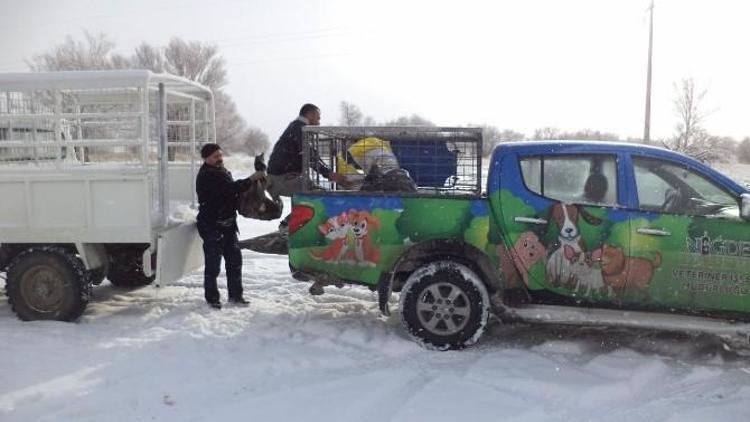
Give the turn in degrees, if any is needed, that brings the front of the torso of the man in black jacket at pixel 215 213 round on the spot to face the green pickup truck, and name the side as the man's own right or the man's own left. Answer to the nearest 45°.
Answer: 0° — they already face it

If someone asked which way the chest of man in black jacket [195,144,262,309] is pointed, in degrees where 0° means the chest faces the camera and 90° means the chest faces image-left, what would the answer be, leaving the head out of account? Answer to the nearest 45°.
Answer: approximately 315°

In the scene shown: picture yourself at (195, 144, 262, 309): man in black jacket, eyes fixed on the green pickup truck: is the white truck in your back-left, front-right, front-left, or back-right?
back-right

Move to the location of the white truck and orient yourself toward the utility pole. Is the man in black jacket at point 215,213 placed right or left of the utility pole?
right

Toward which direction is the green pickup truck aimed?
to the viewer's right

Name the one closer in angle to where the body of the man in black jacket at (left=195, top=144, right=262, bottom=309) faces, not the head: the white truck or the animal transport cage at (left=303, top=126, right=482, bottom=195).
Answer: the animal transport cage

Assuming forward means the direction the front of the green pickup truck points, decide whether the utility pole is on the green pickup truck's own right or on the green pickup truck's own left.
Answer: on the green pickup truck's own left

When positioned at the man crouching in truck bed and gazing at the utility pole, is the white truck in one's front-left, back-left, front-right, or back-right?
back-left
